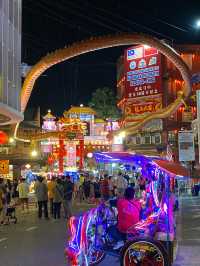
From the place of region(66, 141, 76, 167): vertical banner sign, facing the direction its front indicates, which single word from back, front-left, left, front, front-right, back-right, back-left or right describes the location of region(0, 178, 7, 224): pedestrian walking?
front

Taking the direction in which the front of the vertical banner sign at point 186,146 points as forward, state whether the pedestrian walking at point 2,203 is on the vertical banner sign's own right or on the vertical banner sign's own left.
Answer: on the vertical banner sign's own right

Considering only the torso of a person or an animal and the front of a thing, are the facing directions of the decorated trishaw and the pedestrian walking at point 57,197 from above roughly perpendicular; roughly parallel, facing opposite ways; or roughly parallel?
roughly perpendicular

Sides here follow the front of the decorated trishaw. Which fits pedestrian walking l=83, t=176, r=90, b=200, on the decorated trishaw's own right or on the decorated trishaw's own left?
on the decorated trishaw's own right

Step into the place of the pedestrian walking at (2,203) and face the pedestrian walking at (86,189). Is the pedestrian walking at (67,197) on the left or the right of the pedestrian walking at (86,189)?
right

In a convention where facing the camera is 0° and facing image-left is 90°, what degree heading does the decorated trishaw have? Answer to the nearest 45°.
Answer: approximately 90°

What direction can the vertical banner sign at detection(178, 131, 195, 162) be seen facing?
toward the camera
